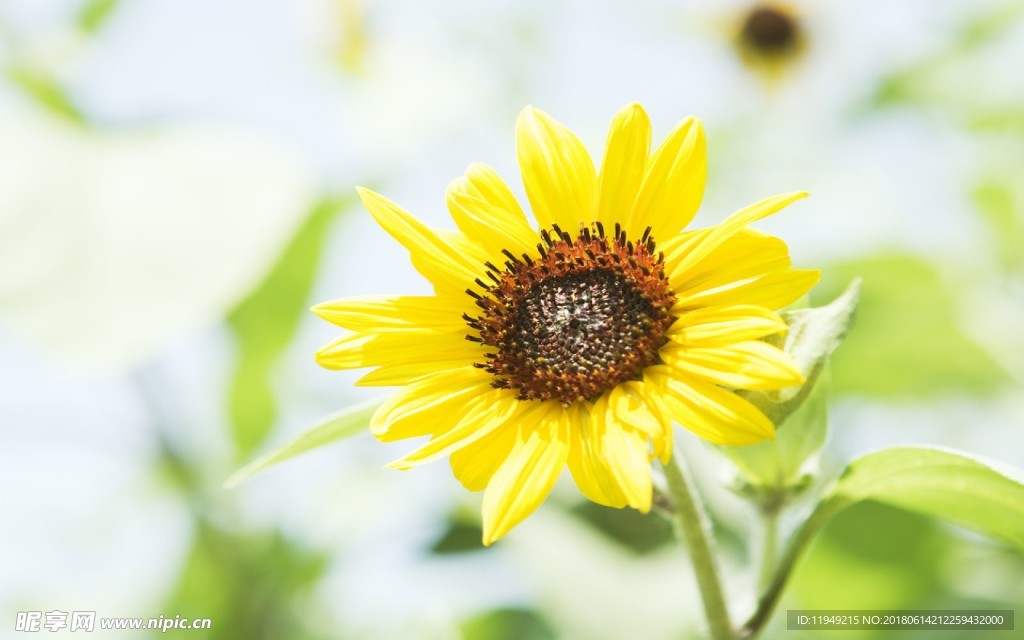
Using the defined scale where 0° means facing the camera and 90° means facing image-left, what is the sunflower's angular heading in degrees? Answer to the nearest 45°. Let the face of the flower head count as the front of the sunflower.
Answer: approximately 0°

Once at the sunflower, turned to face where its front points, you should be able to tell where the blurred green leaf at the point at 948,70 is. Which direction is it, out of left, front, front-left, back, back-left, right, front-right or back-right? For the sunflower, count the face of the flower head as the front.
back-left

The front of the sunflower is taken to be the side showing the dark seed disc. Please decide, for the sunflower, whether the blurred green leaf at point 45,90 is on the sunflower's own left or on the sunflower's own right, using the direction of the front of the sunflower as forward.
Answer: on the sunflower's own right
